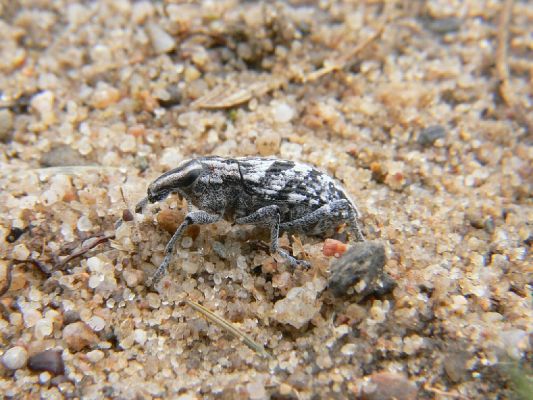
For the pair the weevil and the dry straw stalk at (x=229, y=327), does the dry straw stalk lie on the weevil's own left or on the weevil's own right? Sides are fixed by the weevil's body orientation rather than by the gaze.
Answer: on the weevil's own left

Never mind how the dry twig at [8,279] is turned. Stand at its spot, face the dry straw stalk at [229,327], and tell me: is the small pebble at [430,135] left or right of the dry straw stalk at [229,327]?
left

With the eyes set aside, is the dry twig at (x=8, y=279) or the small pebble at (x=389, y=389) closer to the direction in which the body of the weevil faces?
the dry twig

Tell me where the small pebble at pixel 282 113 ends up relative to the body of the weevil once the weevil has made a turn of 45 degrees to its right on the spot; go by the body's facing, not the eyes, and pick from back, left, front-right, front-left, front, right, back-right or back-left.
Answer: front-right

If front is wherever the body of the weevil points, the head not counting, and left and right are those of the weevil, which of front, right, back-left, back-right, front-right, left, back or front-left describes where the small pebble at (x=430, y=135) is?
back-right

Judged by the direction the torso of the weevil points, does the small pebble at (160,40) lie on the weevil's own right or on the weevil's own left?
on the weevil's own right

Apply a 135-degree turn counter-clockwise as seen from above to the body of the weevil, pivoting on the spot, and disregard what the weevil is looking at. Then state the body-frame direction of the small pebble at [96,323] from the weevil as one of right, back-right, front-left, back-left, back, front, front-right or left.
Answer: right

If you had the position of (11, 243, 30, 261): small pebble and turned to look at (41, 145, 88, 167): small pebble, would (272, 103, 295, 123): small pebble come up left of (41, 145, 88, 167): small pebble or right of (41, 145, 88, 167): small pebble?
right

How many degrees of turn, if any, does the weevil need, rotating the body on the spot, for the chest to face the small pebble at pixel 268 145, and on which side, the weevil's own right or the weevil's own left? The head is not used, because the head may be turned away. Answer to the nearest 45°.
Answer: approximately 90° to the weevil's own right

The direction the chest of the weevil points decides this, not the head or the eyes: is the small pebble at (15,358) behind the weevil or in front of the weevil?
in front

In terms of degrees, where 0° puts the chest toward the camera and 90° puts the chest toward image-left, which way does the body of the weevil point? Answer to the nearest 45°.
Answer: approximately 90°

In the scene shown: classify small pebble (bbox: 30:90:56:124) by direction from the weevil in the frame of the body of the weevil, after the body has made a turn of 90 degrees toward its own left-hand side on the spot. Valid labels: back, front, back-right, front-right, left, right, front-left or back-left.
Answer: back-right

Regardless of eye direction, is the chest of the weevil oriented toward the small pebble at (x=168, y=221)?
yes

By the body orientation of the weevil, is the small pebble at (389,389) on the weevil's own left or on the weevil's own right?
on the weevil's own left
